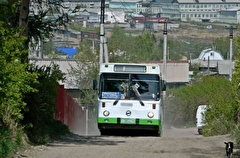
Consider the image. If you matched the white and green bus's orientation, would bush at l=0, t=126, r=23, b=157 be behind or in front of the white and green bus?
in front

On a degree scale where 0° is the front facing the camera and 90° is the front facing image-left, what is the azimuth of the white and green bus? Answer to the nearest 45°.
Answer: approximately 0°

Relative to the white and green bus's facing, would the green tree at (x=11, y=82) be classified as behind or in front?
in front
